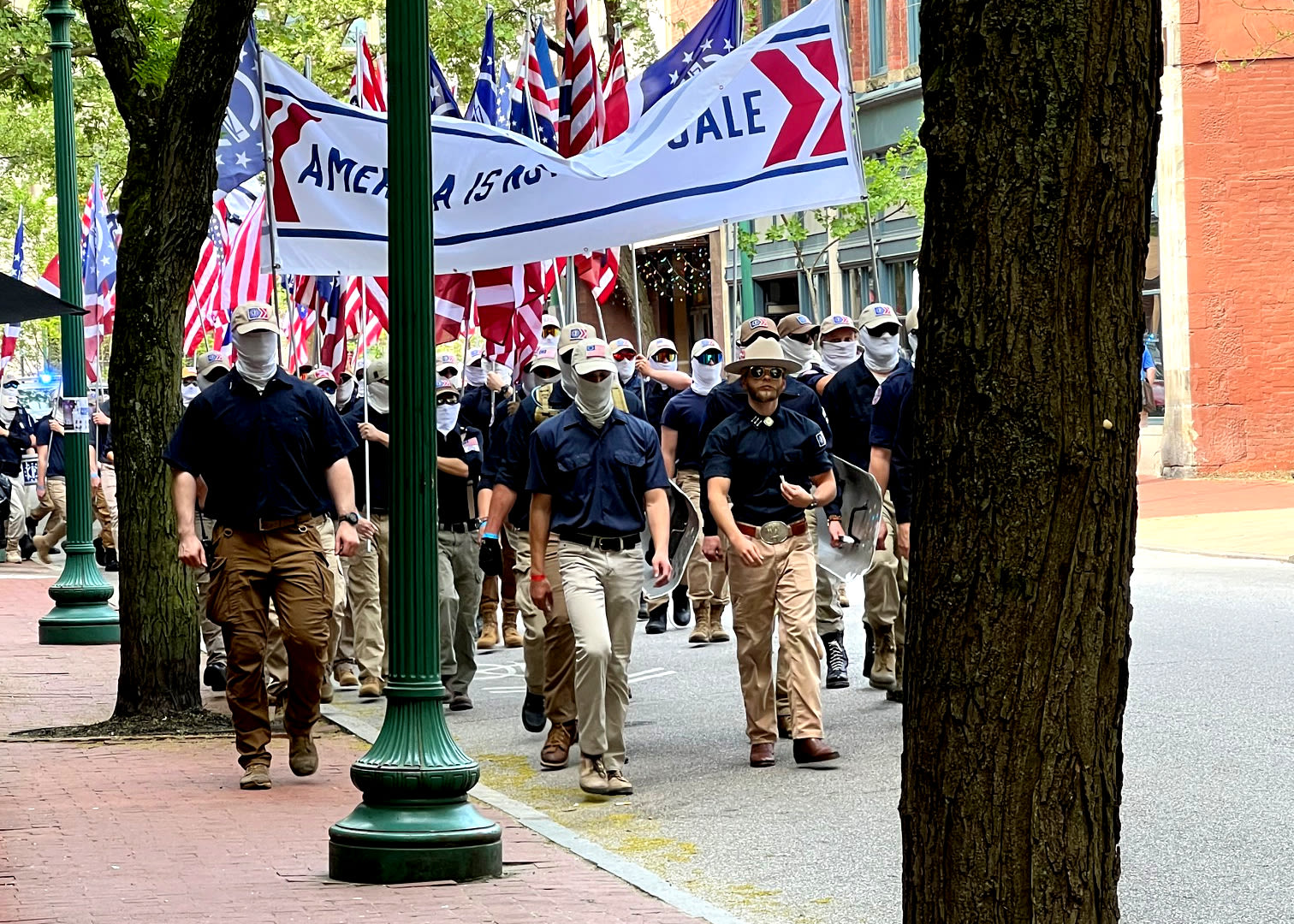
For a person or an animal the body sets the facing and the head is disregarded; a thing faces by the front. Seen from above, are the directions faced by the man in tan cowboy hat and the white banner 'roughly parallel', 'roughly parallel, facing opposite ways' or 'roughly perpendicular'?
roughly parallel

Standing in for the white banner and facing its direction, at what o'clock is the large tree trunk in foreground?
The large tree trunk in foreground is roughly at 12 o'clock from the white banner.

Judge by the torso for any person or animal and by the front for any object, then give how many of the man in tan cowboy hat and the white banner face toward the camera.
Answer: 2

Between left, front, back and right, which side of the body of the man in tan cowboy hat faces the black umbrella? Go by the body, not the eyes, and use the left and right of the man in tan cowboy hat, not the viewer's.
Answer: right

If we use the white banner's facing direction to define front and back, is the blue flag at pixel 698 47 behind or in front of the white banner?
behind

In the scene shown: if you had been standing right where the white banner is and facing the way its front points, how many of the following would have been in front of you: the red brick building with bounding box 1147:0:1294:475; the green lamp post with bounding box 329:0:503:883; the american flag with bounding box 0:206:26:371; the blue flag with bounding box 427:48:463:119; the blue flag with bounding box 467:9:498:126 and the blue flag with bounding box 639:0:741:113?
1

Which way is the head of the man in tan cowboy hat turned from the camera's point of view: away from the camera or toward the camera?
toward the camera

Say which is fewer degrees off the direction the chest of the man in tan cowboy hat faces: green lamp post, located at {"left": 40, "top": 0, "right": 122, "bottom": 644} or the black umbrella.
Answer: the black umbrella

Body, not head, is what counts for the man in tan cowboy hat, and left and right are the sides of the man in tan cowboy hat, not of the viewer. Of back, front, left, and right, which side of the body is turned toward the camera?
front

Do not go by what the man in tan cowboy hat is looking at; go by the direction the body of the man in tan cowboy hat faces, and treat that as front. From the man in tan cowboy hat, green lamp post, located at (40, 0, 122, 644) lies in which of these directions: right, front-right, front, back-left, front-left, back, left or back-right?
back-right

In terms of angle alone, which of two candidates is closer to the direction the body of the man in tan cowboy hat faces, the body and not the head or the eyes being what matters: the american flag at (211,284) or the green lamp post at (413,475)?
the green lamp post

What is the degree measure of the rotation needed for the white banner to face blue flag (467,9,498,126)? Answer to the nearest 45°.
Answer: approximately 180°

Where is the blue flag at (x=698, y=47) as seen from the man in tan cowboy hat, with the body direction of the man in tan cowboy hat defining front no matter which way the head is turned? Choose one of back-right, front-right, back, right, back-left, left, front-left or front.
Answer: back

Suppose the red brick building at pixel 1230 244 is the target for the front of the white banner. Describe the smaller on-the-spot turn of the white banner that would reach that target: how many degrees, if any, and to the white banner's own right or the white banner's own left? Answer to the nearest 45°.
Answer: approximately 135° to the white banner's own left

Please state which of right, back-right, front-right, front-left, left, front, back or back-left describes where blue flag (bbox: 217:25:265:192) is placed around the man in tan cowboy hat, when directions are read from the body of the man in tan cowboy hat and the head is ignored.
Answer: back-right

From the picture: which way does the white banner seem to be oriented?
toward the camera
